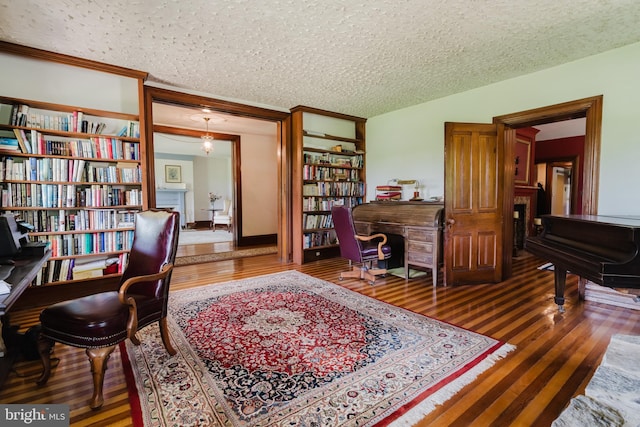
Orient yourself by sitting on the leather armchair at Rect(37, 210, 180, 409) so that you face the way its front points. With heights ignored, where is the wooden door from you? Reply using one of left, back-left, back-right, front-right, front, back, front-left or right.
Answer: back-left

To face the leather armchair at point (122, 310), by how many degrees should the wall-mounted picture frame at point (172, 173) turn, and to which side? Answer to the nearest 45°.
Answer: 0° — it already faces it

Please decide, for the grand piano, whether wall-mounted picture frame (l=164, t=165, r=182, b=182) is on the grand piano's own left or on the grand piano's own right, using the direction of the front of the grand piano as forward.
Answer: on the grand piano's own right

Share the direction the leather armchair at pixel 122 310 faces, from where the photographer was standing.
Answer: facing the viewer and to the left of the viewer

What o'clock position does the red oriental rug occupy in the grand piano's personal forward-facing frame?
The red oriental rug is roughly at 12 o'clock from the grand piano.

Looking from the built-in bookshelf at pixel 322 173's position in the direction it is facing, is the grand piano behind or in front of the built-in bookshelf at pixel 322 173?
in front

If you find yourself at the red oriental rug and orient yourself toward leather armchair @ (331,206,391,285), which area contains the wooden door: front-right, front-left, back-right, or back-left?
front-right

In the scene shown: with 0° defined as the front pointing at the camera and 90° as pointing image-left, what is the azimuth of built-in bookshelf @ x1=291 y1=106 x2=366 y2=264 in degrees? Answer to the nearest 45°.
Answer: approximately 315°

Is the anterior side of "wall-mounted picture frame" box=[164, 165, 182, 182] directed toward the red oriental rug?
yes

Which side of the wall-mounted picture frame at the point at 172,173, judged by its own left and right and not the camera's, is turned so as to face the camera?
front

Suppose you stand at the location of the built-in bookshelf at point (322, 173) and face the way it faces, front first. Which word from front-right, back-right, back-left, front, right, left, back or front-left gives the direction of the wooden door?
front

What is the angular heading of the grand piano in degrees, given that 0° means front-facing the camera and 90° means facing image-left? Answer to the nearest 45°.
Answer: approximately 45°

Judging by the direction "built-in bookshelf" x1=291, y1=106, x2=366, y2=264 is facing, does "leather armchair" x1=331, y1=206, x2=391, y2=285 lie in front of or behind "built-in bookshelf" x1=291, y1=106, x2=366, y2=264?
in front

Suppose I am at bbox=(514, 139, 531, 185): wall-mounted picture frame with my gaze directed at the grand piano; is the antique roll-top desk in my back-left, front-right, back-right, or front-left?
front-right

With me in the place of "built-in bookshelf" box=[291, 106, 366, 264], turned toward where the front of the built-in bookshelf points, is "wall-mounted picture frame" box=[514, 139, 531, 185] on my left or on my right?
on my left

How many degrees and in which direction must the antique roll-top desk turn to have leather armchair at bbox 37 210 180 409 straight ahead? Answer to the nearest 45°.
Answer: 0° — it already faces it

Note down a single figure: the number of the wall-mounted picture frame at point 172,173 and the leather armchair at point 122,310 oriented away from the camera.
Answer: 0
